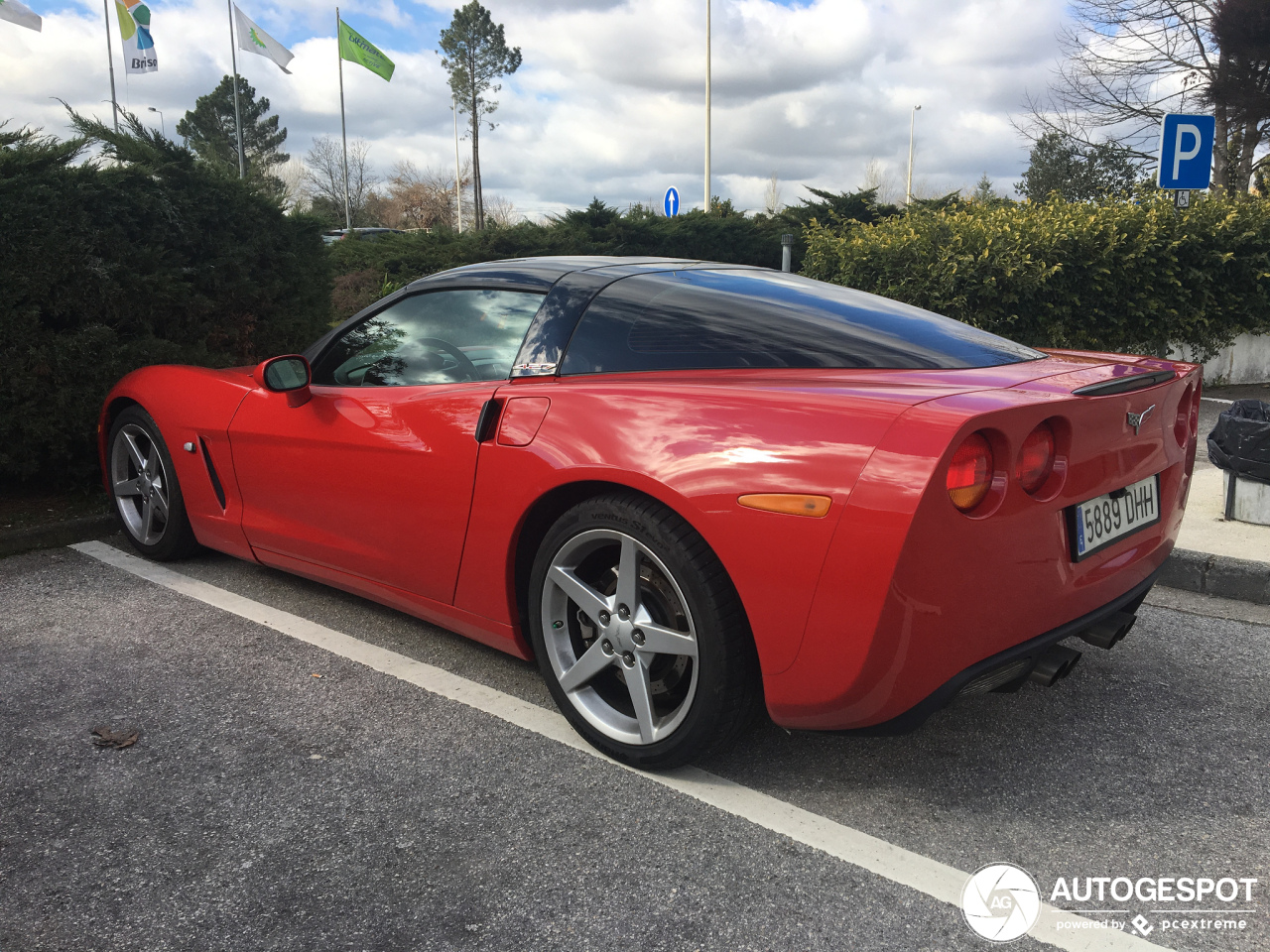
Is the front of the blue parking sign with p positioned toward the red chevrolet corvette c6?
yes

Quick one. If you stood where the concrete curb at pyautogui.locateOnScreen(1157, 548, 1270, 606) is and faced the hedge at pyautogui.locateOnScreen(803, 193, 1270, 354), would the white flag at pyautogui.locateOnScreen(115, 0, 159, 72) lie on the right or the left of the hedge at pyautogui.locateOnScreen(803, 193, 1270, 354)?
left

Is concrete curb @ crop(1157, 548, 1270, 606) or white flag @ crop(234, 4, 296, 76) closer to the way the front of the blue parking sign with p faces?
the concrete curb

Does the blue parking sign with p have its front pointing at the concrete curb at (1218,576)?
yes

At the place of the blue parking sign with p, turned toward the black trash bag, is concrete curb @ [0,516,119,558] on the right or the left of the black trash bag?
right

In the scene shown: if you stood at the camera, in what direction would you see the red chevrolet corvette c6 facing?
facing away from the viewer and to the left of the viewer

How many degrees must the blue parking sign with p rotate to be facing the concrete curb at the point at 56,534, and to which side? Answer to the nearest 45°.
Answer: approximately 45° to its right

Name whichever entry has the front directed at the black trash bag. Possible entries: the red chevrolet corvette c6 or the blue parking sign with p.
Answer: the blue parking sign with p

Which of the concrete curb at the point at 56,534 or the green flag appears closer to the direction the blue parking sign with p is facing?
the concrete curb

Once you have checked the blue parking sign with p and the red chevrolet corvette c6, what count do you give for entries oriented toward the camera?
1

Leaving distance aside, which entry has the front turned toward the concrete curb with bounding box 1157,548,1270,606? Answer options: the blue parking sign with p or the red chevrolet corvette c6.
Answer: the blue parking sign with p

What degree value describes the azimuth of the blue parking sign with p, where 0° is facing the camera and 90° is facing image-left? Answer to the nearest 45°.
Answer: approximately 0°
